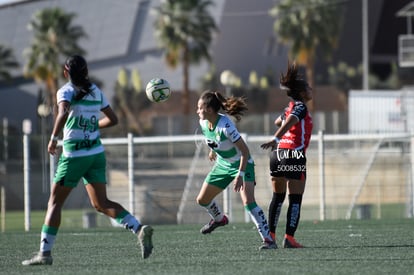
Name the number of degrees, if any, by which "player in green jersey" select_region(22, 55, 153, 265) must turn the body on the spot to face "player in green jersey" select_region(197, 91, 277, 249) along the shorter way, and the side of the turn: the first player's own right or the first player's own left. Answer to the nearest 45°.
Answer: approximately 90° to the first player's own right

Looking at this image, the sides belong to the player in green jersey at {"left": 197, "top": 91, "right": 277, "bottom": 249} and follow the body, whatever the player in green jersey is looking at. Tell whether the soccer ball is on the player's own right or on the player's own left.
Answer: on the player's own right

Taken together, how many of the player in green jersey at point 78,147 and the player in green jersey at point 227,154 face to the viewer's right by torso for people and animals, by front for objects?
0

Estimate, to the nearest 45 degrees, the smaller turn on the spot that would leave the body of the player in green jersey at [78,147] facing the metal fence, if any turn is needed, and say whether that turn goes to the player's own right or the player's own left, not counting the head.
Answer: approximately 45° to the player's own right

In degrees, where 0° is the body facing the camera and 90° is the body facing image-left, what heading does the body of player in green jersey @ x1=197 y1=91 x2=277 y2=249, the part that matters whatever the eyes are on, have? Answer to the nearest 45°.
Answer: approximately 45°

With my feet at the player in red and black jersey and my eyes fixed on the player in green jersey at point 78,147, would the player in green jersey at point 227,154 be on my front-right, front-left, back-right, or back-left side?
front-right

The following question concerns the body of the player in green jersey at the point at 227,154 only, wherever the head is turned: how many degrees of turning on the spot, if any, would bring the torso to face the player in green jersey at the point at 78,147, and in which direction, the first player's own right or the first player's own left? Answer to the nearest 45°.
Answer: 0° — they already face them

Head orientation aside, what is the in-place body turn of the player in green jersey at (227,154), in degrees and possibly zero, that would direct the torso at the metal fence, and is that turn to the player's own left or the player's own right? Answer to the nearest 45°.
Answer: approximately 135° to the player's own right

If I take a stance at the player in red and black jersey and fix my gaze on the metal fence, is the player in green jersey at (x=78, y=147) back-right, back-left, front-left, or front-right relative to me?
back-left

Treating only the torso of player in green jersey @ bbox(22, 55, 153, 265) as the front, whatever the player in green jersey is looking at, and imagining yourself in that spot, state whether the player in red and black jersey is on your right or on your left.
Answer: on your right

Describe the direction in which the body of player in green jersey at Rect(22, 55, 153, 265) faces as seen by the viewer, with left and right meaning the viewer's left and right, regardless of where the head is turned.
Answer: facing away from the viewer and to the left of the viewer
